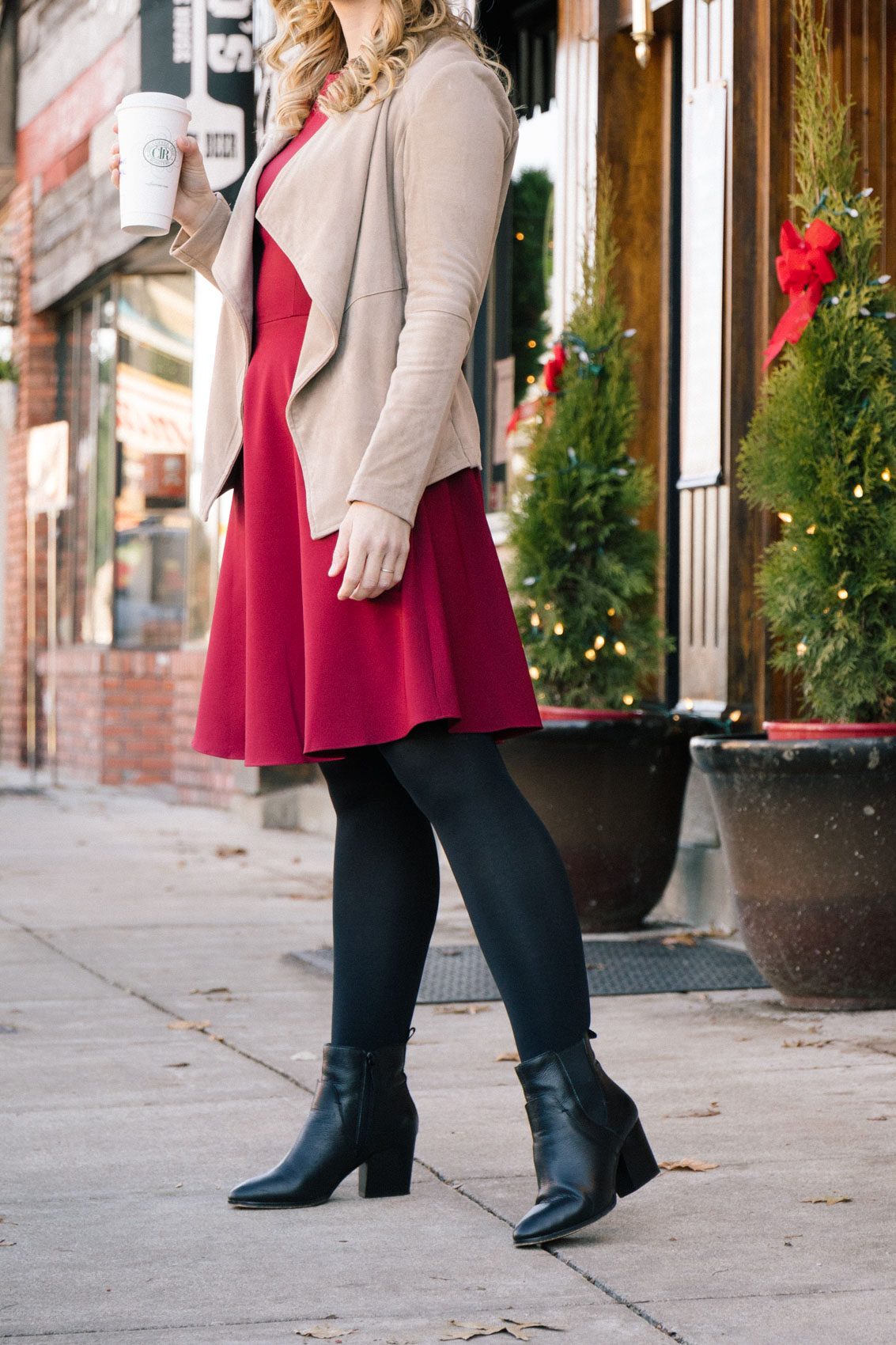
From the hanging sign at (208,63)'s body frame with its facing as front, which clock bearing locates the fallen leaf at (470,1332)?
The fallen leaf is roughly at 12 o'clock from the hanging sign.

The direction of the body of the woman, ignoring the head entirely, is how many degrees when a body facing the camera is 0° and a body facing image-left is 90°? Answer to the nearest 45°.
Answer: approximately 45°

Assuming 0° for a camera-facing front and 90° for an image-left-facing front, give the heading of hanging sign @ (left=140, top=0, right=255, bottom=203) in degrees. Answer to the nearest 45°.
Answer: approximately 0°

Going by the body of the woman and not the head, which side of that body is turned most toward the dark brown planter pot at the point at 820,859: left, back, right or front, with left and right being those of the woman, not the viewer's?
back

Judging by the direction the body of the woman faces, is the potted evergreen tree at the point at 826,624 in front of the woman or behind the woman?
behind

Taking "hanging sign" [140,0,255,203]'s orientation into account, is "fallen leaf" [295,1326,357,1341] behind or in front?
in front

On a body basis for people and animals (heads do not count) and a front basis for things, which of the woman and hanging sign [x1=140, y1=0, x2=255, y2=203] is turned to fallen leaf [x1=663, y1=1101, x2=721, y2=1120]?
the hanging sign

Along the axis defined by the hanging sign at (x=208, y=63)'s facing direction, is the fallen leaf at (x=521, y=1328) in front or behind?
in front

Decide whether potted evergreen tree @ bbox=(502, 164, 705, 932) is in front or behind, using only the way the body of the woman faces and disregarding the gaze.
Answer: behind
